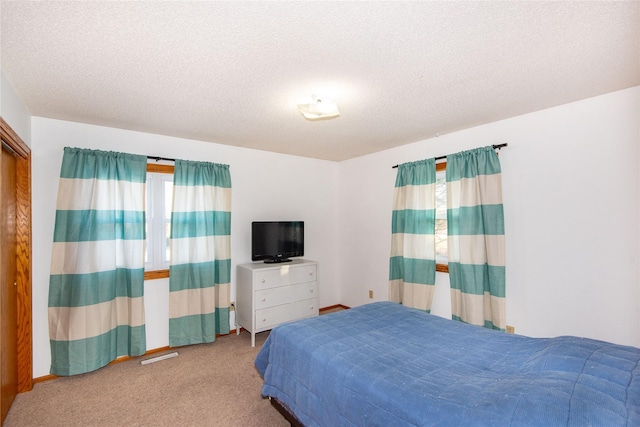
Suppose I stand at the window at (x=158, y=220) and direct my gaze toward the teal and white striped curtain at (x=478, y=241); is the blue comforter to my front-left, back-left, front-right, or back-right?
front-right

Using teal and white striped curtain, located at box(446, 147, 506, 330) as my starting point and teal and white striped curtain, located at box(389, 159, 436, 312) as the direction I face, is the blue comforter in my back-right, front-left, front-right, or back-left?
back-left

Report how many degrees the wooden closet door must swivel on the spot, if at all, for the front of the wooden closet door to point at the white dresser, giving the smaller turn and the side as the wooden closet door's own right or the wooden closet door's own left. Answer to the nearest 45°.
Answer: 0° — it already faces it

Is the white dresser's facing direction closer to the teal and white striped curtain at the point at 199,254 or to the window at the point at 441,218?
the window

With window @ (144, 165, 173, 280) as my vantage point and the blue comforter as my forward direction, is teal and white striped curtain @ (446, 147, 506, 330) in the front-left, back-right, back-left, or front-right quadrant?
front-left

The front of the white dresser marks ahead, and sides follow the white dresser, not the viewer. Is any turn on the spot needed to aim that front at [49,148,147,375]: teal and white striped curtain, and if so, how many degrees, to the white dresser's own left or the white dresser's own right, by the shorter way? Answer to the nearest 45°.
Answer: approximately 135° to the white dresser's own right

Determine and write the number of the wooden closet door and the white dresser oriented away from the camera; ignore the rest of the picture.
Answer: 0

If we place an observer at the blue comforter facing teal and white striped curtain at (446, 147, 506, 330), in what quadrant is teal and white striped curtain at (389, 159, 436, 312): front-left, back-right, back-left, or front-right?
front-left

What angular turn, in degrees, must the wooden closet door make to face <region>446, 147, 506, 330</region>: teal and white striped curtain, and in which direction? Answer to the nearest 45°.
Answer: approximately 45° to its right

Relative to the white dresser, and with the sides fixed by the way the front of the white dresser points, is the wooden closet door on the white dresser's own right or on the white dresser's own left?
on the white dresser's own right

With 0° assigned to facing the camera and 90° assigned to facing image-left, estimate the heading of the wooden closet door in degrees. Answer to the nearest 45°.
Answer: approximately 270°

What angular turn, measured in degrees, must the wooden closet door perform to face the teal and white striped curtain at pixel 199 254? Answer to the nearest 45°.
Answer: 0° — it already faces it

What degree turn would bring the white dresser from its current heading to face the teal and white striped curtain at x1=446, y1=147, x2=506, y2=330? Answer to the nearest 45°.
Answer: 0° — it already faces it

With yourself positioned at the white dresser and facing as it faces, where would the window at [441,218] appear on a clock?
The window is roughly at 11 o'clock from the white dresser.

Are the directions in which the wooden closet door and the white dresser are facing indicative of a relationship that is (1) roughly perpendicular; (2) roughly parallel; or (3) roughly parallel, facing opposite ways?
roughly perpendicular

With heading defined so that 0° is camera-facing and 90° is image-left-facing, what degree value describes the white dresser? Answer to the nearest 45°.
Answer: approximately 315°
